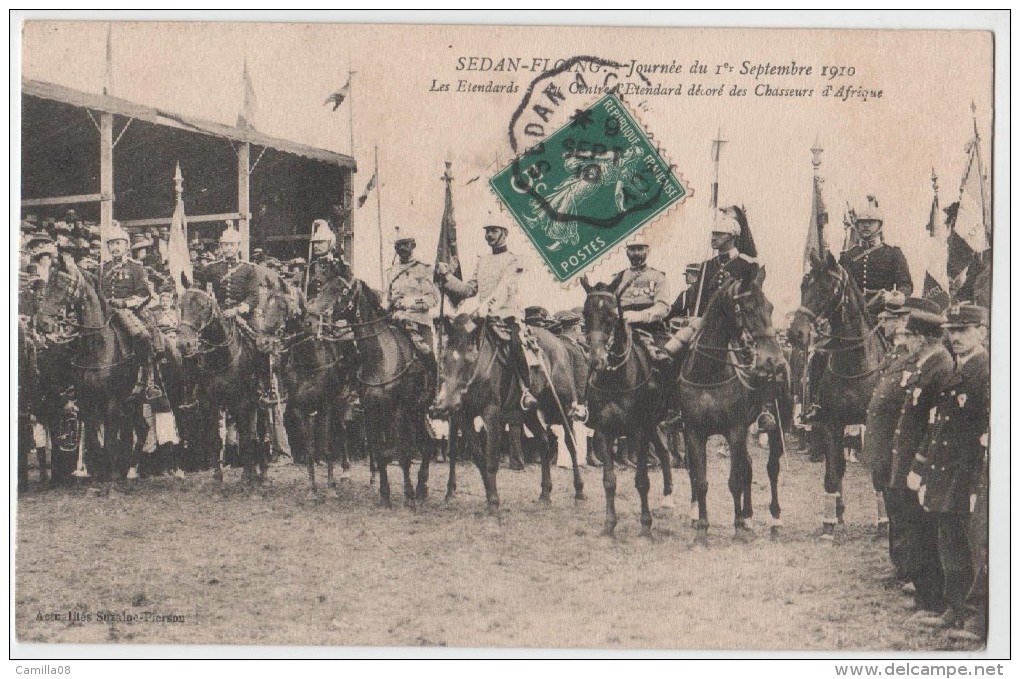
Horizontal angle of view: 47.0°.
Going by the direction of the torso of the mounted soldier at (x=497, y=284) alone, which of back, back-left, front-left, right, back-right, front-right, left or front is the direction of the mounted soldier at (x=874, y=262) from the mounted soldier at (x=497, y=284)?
back-left

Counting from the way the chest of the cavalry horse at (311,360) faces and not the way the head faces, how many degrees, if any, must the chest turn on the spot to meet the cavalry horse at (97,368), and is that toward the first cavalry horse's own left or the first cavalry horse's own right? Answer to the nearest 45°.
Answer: approximately 45° to the first cavalry horse's own right

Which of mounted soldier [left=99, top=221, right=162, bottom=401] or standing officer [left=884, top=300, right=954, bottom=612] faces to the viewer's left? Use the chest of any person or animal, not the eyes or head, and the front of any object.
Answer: the standing officer

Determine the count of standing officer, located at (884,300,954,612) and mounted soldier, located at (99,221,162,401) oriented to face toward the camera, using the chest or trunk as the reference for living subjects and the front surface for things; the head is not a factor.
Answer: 1

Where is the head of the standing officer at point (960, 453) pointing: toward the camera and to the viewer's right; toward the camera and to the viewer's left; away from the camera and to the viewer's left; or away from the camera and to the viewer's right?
toward the camera and to the viewer's left

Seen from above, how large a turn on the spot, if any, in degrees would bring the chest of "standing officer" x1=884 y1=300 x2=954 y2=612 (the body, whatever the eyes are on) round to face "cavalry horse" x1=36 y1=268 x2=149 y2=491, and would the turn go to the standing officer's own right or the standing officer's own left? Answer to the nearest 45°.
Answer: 0° — they already face it

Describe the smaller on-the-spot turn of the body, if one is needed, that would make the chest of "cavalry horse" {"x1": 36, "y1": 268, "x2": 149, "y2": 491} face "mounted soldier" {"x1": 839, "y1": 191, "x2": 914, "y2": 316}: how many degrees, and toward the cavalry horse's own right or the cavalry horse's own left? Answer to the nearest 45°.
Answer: approximately 90° to the cavalry horse's own left

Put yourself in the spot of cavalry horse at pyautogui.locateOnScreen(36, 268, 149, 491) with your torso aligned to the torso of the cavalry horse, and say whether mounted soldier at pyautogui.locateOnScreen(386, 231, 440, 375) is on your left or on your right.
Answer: on your left

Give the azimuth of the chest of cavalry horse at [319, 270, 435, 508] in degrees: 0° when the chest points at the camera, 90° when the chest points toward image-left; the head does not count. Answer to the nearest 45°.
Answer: approximately 45°
